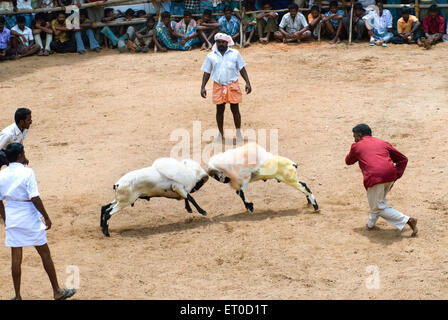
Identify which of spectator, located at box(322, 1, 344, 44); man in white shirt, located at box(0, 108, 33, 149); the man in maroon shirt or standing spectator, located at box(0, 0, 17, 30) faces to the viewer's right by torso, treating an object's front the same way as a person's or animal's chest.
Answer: the man in white shirt

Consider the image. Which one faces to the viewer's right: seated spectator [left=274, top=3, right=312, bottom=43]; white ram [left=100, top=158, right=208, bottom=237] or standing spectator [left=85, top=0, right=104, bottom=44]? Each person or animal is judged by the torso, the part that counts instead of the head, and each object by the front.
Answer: the white ram

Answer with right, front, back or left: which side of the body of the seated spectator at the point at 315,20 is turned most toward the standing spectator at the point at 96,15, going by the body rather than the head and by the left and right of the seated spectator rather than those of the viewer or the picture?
right

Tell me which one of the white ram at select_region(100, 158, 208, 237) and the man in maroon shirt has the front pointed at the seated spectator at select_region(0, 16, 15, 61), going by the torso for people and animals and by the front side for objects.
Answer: the man in maroon shirt

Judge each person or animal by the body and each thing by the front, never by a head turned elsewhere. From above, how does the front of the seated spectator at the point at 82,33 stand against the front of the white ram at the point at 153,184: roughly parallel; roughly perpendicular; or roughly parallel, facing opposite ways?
roughly perpendicular

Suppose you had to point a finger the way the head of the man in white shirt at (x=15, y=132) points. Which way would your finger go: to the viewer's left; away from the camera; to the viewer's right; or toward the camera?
to the viewer's right

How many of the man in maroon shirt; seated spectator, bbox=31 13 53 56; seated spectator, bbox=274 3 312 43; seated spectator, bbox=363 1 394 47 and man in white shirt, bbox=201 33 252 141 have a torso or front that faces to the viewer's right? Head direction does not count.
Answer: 0

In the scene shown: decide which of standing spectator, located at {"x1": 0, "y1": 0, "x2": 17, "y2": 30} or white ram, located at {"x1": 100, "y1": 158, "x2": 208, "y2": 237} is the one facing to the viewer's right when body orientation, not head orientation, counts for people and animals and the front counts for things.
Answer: the white ram

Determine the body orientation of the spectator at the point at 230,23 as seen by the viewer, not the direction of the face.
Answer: toward the camera

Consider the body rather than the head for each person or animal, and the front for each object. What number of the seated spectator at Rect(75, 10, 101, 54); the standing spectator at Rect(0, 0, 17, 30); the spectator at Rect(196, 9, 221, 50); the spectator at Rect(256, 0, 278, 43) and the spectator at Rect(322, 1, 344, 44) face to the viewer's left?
0

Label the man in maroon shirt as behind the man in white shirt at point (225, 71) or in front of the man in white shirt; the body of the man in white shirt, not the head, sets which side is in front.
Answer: in front

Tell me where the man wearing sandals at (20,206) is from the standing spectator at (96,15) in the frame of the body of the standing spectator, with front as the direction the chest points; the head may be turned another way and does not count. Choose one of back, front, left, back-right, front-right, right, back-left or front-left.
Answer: front

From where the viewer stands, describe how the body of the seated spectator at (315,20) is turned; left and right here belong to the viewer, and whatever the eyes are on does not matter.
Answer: facing the viewer

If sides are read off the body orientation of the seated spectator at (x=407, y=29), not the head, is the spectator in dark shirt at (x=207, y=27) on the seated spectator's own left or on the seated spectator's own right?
on the seated spectator's own right

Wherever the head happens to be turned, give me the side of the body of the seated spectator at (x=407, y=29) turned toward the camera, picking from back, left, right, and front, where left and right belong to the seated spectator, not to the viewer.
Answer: front

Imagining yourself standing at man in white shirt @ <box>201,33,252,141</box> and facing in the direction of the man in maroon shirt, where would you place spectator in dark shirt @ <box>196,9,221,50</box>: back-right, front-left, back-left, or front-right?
back-left

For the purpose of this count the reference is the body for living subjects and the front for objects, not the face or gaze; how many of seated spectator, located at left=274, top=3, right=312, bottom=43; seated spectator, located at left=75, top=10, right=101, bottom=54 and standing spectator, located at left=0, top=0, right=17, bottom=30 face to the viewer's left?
0

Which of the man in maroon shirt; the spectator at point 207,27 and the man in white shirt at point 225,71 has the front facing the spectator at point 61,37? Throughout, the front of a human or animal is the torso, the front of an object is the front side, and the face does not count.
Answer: the man in maroon shirt

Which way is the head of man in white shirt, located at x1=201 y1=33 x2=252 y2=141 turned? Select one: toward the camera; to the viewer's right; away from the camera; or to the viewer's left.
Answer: toward the camera
